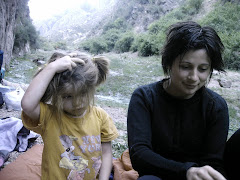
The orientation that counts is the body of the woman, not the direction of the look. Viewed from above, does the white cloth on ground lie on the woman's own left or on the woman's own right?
on the woman's own right

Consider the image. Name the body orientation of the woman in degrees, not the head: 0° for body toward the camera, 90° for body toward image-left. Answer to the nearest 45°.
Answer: approximately 0°
